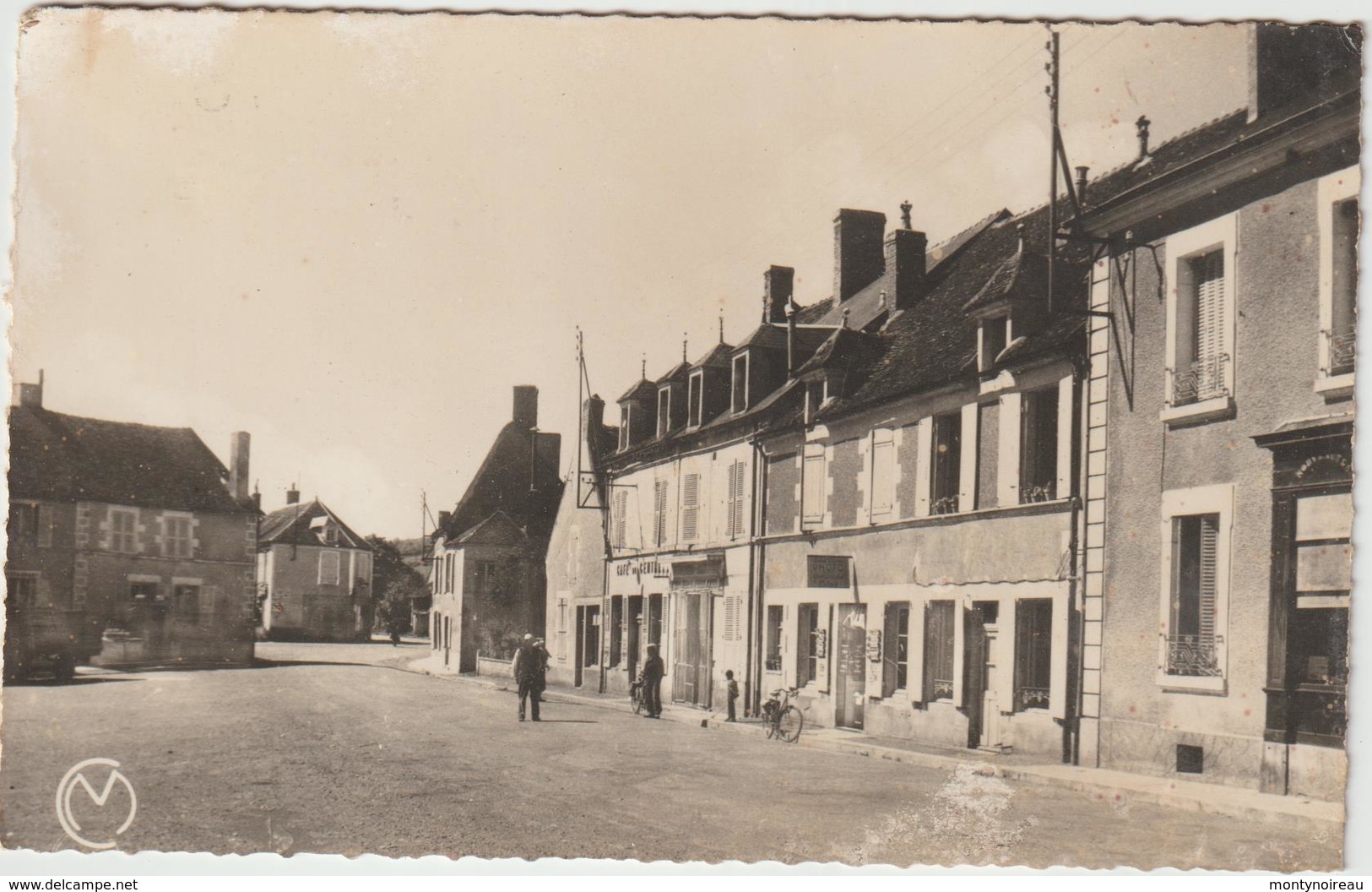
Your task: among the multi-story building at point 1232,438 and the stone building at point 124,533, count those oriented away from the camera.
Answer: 0

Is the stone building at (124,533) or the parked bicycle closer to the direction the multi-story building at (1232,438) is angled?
the stone building

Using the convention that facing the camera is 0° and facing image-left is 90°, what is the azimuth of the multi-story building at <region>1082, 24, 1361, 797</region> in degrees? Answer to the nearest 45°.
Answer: approximately 45°

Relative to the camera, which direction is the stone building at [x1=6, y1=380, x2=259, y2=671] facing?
toward the camera

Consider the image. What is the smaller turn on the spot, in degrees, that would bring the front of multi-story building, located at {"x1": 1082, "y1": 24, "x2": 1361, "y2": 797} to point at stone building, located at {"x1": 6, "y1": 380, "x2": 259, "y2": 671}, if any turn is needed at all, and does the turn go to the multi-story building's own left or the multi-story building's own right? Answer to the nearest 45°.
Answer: approximately 45° to the multi-story building's own right

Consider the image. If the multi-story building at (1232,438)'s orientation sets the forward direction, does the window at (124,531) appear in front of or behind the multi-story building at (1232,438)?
in front

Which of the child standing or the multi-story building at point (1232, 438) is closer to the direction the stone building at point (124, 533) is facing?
the multi-story building
